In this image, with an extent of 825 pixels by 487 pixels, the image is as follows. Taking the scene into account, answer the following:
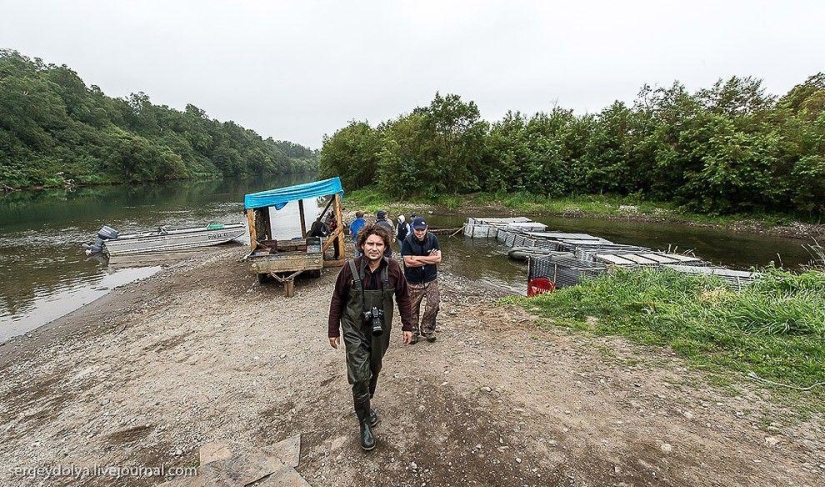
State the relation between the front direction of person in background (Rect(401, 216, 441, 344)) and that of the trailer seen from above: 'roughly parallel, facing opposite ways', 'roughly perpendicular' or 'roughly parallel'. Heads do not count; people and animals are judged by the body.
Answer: roughly parallel

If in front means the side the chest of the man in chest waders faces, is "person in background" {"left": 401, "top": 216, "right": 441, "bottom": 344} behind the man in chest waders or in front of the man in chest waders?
behind

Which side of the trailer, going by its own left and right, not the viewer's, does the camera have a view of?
front

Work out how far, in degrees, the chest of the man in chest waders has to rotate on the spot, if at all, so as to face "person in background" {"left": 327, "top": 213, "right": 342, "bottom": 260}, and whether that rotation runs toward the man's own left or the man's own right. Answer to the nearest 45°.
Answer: approximately 180°

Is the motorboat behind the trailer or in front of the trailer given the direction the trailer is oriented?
behind

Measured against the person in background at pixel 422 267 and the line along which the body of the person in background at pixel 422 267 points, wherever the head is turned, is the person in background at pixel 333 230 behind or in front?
behind

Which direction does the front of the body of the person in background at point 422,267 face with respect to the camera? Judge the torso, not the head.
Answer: toward the camera

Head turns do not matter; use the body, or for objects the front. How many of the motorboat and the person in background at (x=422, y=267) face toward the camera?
1

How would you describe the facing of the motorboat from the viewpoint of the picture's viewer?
facing to the right of the viewer

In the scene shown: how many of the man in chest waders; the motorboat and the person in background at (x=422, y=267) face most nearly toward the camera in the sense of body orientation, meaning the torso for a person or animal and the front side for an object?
2

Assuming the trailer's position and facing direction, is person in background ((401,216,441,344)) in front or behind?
in front

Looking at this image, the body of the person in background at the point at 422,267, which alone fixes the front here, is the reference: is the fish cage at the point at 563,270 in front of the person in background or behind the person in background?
behind
